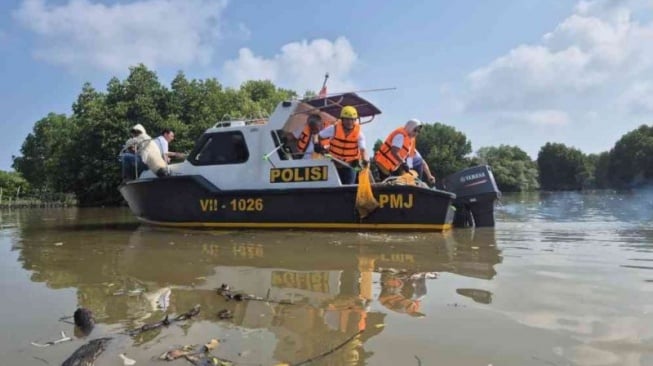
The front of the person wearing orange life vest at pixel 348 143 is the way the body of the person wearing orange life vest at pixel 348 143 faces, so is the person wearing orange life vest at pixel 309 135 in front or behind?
behind

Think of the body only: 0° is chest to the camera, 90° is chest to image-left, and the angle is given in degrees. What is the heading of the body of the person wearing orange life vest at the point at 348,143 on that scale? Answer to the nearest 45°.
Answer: approximately 0°

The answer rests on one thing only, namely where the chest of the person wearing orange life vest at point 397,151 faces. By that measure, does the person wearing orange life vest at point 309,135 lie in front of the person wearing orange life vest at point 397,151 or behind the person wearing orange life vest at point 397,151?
behind

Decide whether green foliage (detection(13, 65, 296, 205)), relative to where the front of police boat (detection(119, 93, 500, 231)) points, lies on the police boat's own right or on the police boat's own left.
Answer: on the police boat's own right

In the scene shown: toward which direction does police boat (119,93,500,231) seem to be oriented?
to the viewer's left

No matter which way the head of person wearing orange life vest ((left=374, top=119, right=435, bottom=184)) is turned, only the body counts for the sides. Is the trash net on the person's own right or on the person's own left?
on the person's own right

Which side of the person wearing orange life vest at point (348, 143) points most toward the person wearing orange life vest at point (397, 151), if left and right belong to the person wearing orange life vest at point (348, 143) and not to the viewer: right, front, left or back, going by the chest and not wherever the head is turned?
left
